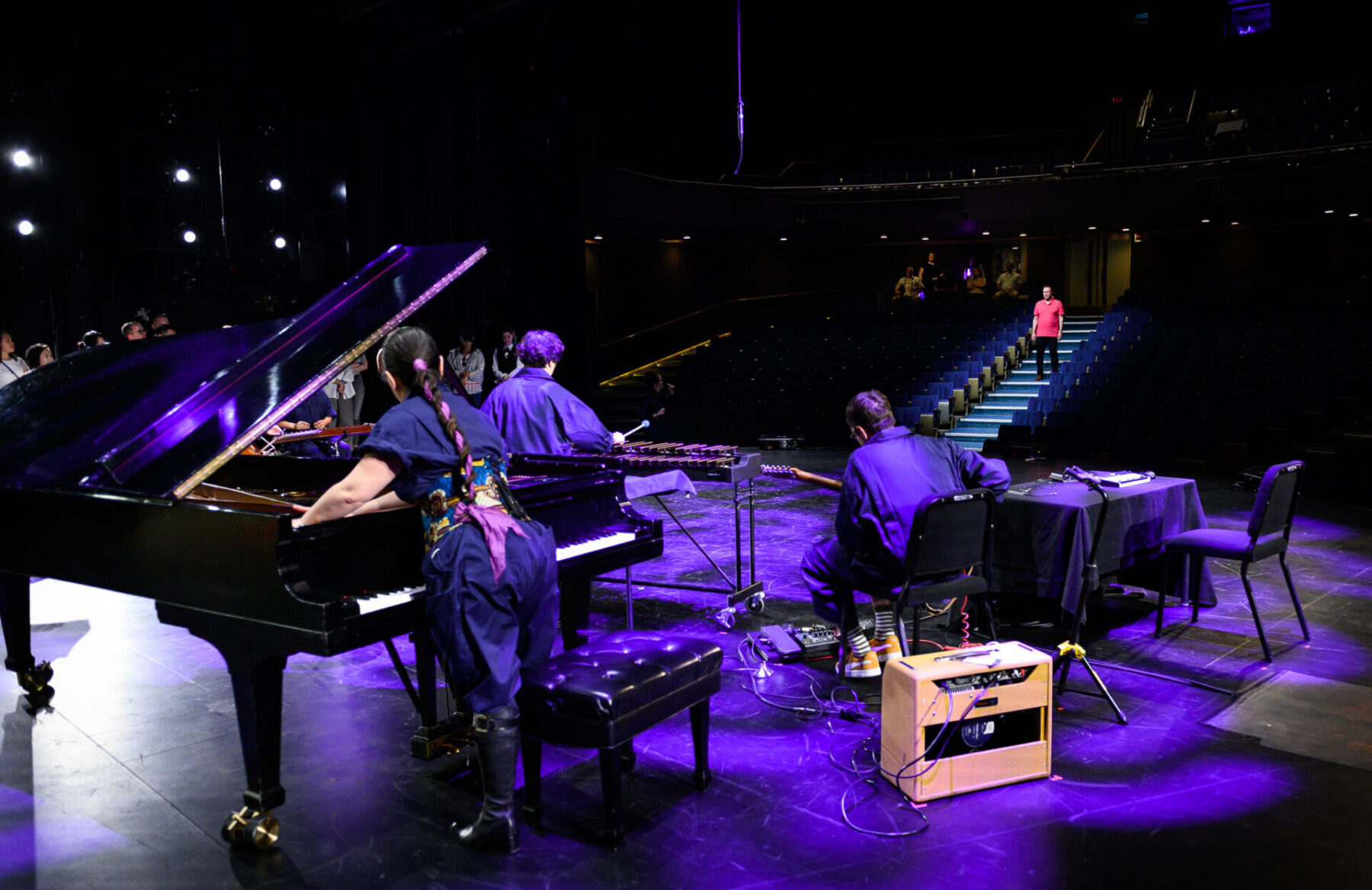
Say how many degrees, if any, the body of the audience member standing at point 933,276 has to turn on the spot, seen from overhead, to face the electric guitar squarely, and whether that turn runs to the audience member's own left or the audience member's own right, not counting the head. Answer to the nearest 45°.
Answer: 0° — they already face it

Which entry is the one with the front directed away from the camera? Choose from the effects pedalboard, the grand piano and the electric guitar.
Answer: the electric guitar

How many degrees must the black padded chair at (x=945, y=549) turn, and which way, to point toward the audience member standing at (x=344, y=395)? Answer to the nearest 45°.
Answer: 0° — it already faces them

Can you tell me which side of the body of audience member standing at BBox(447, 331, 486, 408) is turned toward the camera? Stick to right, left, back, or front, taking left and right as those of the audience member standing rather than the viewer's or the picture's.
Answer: front

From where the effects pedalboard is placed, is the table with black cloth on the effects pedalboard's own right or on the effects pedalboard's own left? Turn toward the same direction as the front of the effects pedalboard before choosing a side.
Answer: on the effects pedalboard's own left

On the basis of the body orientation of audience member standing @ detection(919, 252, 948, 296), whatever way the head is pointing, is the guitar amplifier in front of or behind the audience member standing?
in front

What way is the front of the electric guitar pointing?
away from the camera

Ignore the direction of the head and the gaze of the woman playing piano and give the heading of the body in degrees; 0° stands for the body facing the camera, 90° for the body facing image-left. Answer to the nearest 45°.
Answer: approximately 135°

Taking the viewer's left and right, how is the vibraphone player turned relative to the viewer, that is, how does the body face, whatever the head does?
facing away from the viewer and to the right of the viewer

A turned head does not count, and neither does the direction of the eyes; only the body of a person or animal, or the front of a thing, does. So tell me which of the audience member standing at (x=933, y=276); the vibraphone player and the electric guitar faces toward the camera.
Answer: the audience member standing

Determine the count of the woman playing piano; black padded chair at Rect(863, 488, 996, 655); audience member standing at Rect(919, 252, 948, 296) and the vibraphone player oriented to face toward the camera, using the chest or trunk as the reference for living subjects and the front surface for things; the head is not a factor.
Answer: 1

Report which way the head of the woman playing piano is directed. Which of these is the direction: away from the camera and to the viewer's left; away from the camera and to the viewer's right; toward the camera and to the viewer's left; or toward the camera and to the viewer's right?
away from the camera and to the viewer's left

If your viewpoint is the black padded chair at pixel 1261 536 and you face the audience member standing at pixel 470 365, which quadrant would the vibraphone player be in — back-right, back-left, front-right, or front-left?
front-left

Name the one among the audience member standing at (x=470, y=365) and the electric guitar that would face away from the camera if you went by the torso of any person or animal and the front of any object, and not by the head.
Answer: the electric guitar
